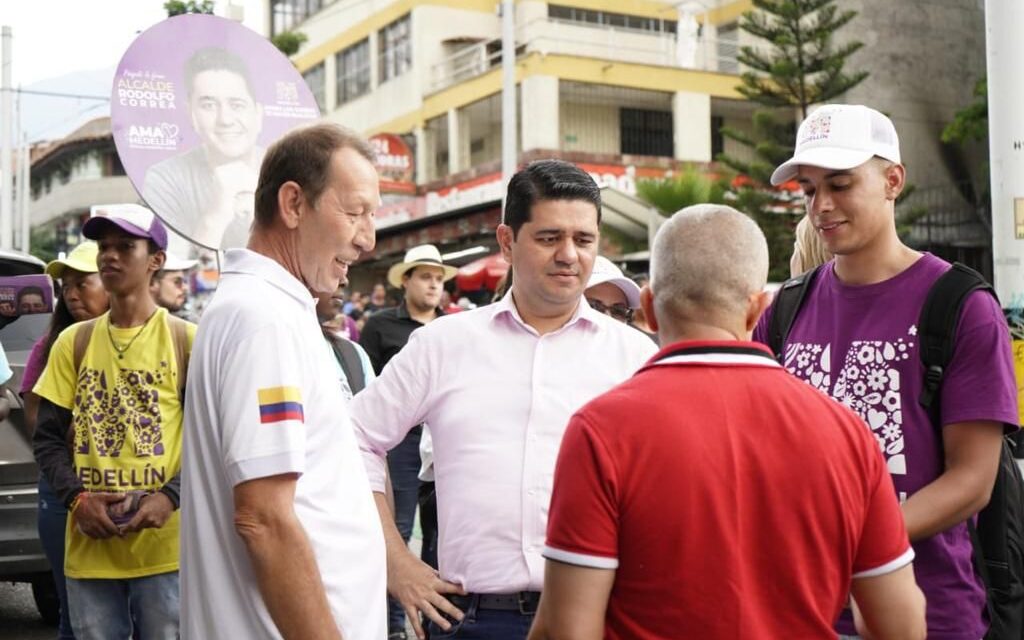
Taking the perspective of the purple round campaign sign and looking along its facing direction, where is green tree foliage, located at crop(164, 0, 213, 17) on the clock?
The green tree foliage is roughly at 6 o'clock from the purple round campaign sign.

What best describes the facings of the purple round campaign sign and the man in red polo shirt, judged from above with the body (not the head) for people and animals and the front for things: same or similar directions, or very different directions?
very different directions

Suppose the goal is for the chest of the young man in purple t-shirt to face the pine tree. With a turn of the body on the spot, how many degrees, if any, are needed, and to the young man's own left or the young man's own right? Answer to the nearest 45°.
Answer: approximately 135° to the young man's own right

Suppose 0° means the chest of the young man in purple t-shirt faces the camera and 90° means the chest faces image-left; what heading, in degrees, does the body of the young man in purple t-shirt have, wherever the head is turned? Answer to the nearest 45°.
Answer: approximately 45°

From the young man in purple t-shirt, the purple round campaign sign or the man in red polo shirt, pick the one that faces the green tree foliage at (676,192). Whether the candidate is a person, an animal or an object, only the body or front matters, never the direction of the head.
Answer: the man in red polo shirt

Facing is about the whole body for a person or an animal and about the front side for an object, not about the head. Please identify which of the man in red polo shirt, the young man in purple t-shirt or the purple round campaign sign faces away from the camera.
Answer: the man in red polo shirt

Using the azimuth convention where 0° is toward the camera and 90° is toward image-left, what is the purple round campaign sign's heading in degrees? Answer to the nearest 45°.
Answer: approximately 0°

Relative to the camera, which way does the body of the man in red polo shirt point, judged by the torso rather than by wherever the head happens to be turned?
away from the camera

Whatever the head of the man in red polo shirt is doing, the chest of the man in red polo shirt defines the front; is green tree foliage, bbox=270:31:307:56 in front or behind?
in front

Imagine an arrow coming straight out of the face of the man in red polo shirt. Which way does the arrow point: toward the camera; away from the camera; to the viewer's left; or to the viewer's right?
away from the camera

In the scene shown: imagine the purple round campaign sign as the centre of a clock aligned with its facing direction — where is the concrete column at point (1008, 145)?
The concrete column is roughly at 9 o'clock from the purple round campaign sign.

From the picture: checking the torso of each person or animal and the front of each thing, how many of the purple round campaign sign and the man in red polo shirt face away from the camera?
1

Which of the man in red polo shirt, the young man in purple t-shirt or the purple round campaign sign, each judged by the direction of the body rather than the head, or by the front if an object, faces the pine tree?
the man in red polo shirt
